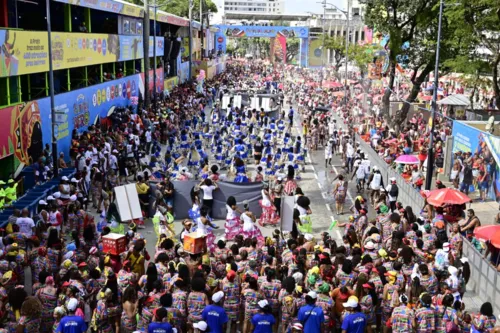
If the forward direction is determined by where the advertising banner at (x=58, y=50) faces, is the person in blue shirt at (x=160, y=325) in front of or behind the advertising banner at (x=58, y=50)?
in front

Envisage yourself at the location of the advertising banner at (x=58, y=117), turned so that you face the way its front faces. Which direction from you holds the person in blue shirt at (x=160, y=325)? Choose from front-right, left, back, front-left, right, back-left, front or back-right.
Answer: front-right

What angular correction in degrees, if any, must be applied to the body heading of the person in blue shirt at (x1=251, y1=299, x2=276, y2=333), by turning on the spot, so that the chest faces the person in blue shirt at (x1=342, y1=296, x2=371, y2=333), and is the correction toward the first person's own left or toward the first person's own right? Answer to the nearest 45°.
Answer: approximately 90° to the first person's own right

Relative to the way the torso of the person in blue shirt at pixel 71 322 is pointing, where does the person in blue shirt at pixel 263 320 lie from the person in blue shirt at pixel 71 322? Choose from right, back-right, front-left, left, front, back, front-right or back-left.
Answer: right

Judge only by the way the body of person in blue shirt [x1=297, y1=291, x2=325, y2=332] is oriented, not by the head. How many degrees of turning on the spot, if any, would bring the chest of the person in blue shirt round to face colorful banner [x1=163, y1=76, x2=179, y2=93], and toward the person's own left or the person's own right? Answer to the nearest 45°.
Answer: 0° — they already face it

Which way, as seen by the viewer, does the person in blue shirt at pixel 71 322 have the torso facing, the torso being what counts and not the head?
away from the camera

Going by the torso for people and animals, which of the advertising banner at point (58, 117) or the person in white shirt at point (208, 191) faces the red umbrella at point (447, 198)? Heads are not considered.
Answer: the advertising banner

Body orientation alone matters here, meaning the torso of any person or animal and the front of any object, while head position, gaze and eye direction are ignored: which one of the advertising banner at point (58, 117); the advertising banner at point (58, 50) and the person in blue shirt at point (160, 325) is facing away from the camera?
the person in blue shirt

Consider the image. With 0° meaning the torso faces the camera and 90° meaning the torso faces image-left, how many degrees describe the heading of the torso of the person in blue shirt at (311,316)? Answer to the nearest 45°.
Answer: approximately 180°

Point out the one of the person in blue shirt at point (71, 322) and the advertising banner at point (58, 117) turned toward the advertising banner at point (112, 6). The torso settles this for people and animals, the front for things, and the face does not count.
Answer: the person in blue shirt

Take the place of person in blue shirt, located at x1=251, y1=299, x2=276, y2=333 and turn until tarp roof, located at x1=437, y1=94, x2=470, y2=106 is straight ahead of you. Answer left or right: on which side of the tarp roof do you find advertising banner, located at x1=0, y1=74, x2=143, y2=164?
left

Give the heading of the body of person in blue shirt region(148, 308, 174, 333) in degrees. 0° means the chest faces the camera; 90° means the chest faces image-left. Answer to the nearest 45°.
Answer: approximately 180°
